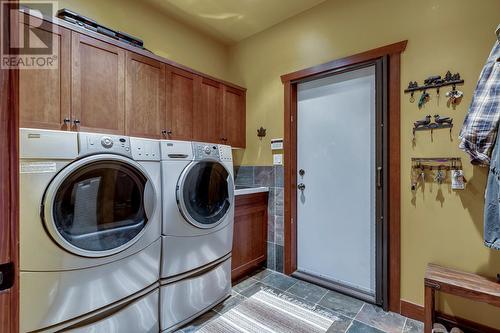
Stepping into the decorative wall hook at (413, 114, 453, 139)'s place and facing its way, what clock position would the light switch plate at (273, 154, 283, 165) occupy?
The light switch plate is roughly at 3 o'clock from the decorative wall hook.

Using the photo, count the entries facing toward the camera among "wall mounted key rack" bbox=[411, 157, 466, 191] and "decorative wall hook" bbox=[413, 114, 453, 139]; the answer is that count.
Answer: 2

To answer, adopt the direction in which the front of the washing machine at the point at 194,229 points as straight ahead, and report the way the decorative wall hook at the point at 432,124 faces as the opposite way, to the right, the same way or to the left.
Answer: to the right

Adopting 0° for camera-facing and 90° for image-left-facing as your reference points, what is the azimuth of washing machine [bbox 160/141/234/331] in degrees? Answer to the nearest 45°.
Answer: approximately 315°

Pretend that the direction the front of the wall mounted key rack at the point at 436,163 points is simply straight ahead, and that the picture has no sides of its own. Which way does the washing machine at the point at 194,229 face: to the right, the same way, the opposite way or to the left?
to the left

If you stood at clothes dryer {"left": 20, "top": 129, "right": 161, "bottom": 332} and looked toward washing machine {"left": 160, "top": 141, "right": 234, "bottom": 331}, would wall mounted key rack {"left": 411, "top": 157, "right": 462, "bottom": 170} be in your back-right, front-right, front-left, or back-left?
front-right

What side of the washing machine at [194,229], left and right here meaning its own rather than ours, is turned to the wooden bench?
front

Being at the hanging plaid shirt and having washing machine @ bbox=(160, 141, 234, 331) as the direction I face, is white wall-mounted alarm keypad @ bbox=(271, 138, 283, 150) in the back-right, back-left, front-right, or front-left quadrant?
front-right

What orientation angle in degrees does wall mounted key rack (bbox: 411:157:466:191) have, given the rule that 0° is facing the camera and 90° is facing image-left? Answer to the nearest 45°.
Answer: approximately 0°

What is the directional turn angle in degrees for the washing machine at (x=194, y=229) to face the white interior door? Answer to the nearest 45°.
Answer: approximately 45° to its left

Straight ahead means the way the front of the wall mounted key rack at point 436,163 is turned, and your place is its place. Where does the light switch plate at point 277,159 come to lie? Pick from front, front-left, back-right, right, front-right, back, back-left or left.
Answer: right
